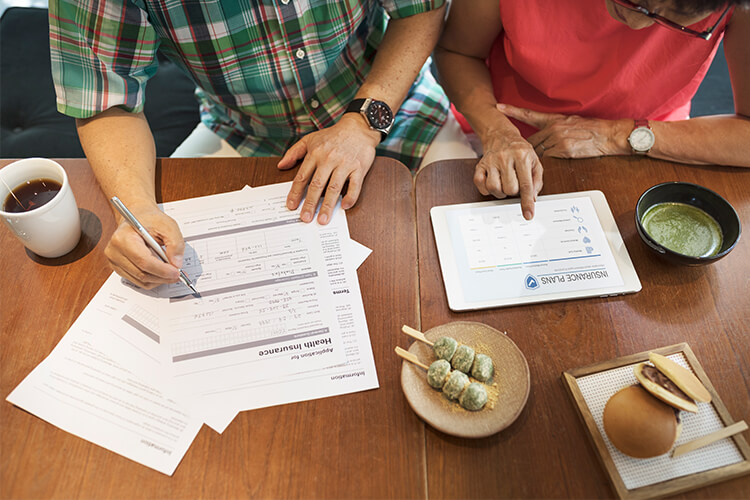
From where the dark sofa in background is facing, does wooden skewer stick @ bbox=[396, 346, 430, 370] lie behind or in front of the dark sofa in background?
in front

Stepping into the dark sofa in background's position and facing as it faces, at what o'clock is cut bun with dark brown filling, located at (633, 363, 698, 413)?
The cut bun with dark brown filling is roughly at 11 o'clock from the dark sofa in background.

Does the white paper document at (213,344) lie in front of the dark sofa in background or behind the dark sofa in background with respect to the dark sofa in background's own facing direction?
in front

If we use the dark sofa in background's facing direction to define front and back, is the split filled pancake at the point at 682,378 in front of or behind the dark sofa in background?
in front

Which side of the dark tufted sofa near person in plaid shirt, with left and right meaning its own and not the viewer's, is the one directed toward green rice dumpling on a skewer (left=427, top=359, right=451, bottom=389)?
front

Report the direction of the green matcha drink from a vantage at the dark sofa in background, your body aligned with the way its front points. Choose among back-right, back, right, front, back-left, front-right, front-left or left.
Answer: front-left

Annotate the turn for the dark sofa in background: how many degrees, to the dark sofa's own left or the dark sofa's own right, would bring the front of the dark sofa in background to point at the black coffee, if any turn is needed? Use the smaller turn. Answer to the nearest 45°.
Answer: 0° — it already faces it

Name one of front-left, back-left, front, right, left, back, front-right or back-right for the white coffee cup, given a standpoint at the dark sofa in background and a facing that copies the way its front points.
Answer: front

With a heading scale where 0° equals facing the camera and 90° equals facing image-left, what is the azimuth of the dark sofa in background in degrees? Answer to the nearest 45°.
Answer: approximately 0°

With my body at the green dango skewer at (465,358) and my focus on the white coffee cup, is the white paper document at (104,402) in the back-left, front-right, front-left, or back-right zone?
front-left

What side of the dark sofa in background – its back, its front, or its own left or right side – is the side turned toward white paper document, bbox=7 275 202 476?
front
